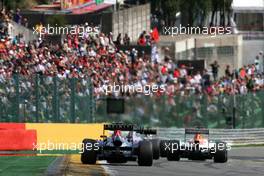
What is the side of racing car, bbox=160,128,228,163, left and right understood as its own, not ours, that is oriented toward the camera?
back

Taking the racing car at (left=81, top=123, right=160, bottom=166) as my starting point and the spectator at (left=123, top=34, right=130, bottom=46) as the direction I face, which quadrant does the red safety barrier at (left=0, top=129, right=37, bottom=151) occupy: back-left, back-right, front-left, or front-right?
front-left

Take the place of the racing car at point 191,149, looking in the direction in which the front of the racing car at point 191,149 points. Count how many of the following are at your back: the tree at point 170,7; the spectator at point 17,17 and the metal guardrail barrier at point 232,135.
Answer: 0

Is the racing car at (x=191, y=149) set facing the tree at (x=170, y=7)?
yes

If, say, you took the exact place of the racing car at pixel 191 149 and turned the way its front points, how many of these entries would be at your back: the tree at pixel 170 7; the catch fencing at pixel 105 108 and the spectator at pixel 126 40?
0

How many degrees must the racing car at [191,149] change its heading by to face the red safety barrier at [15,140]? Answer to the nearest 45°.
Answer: approximately 90° to its left

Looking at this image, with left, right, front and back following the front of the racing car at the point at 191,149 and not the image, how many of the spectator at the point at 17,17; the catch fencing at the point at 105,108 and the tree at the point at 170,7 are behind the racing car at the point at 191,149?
0

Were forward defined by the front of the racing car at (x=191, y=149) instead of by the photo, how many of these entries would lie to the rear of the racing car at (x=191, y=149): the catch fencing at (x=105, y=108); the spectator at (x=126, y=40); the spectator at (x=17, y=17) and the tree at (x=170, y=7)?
0

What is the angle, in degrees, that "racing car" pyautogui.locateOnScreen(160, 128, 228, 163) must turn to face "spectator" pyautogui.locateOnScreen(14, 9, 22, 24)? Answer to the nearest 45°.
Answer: approximately 45° to its left

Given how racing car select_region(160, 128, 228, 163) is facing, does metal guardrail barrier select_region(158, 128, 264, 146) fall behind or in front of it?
in front

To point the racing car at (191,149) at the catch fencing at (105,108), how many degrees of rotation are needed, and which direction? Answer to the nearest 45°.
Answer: approximately 45° to its left

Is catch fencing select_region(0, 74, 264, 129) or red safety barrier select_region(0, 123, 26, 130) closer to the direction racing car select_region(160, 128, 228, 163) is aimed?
the catch fencing
